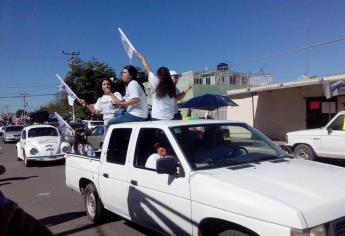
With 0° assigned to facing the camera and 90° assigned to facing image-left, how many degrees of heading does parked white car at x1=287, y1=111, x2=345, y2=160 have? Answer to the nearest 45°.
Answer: approximately 90°

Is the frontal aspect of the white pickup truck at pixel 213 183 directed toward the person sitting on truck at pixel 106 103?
no

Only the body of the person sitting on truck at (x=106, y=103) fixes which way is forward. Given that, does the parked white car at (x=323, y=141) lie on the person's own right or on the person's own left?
on the person's own left

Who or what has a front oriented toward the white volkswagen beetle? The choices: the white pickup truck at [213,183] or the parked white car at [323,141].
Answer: the parked white car

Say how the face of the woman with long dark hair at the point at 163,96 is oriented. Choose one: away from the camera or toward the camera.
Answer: away from the camera

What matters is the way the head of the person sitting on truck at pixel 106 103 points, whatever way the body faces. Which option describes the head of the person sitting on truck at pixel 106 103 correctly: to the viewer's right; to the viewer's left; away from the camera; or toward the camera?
toward the camera

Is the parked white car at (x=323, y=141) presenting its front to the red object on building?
no

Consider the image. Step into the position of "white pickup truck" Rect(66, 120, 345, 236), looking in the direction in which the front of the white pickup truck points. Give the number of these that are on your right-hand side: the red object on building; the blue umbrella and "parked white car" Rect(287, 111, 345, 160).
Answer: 0

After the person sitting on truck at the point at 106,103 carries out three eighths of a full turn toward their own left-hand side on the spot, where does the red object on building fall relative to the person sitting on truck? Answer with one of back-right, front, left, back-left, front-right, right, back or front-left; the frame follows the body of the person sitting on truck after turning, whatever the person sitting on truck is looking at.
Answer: front

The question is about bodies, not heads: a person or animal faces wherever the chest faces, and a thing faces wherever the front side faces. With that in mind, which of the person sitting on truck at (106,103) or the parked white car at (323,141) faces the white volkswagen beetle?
the parked white car

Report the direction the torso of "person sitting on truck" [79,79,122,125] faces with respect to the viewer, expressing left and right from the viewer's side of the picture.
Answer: facing the viewer
